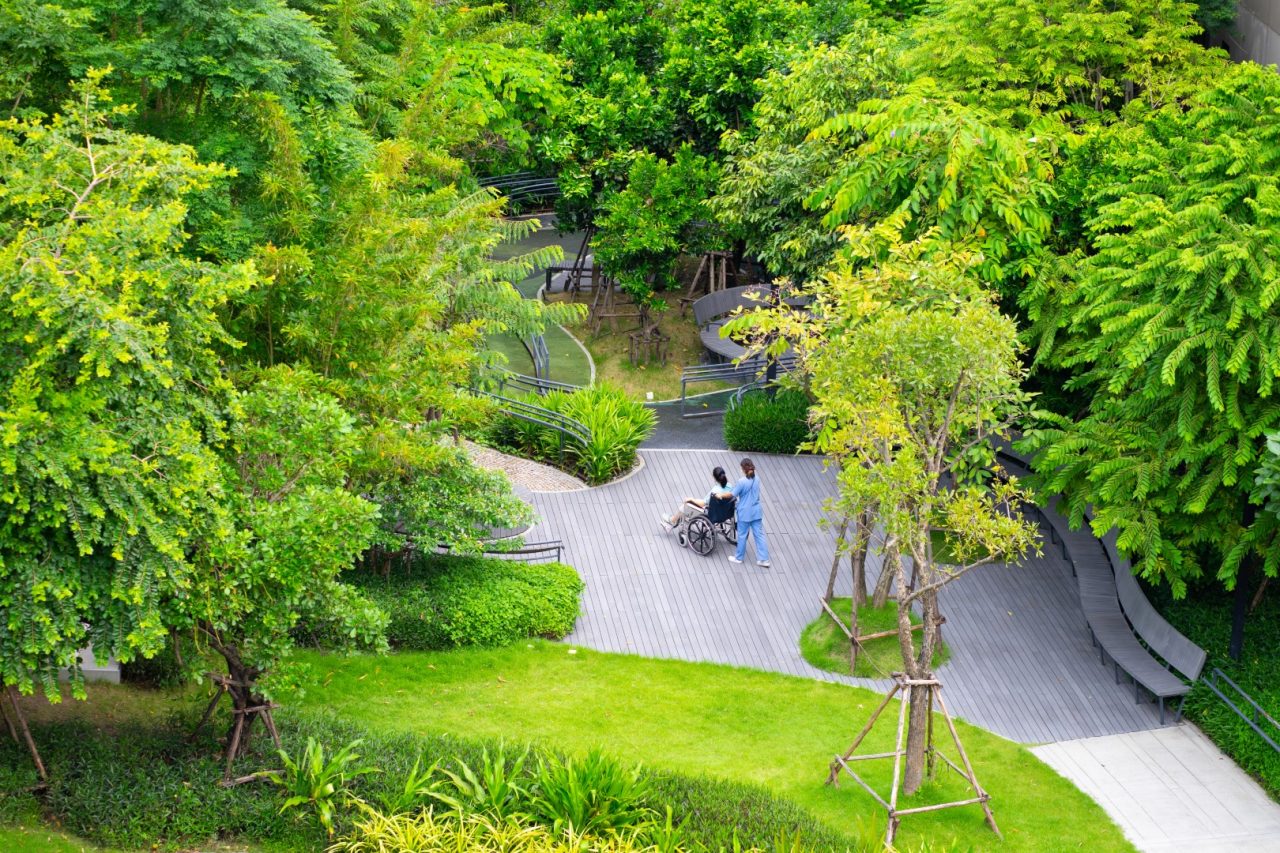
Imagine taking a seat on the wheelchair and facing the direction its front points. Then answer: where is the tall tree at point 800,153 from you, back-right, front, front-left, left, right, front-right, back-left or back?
front-right

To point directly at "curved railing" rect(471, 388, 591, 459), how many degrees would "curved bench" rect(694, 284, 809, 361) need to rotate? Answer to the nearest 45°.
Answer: approximately 45° to its right

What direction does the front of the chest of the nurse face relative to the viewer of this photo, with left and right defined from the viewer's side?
facing away from the viewer and to the left of the viewer

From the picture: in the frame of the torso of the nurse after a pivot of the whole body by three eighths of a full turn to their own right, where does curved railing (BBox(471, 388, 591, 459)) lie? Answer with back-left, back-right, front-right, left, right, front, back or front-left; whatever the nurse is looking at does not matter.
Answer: back-left

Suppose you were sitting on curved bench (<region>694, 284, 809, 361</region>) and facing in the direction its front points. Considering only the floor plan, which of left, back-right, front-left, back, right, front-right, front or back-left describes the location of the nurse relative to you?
front-right

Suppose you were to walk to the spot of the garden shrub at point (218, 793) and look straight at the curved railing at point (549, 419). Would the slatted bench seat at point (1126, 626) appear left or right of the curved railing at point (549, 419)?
right

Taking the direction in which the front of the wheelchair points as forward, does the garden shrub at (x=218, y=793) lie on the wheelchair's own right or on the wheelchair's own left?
on the wheelchair's own left

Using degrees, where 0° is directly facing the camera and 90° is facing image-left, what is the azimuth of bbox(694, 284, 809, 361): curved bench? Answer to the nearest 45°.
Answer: approximately 315°

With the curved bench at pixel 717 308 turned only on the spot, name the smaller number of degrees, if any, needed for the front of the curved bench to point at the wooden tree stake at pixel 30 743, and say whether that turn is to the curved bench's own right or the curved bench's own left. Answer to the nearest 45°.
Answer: approximately 45° to the curved bench's own right

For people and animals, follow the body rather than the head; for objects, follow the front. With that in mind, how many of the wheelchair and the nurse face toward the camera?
0

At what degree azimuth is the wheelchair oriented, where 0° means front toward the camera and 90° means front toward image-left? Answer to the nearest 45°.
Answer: approximately 135°

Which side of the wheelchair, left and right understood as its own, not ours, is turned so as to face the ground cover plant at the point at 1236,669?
back

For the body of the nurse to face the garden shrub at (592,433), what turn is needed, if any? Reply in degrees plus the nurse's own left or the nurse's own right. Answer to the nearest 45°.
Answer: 0° — they already face it
